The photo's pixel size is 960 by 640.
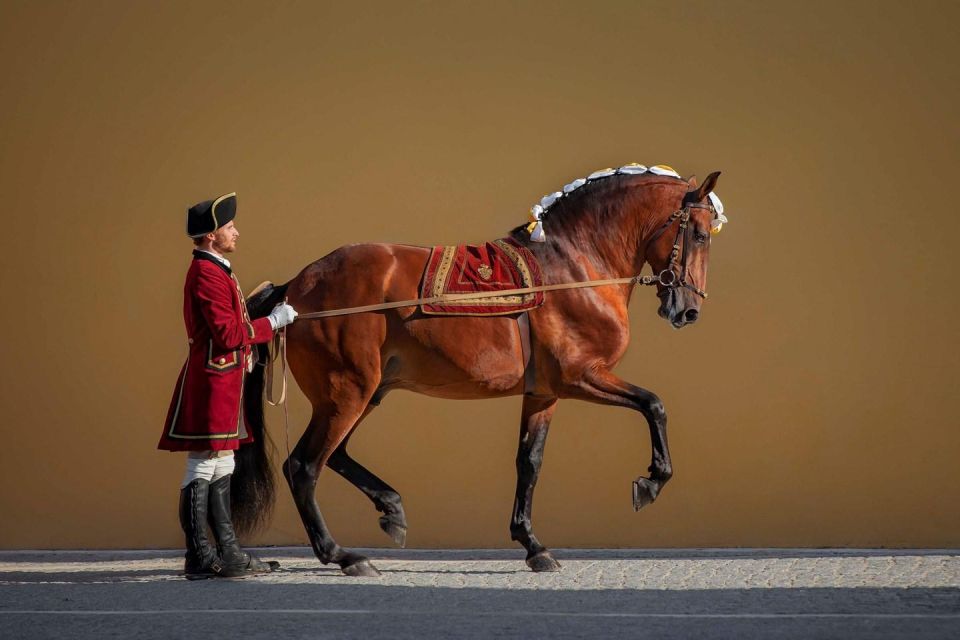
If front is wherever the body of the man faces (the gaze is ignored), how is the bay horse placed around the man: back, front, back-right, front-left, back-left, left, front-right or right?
front

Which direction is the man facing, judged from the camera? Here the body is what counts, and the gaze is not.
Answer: to the viewer's right

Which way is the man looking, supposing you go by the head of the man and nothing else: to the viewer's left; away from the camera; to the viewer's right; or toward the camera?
to the viewer's right

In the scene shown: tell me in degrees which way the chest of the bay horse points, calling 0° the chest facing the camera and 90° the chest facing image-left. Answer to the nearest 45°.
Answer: approximately 270°

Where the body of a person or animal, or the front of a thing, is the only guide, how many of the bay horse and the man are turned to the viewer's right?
2

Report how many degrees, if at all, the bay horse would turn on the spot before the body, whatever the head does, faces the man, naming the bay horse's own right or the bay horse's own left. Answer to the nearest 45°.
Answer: approximately 180°

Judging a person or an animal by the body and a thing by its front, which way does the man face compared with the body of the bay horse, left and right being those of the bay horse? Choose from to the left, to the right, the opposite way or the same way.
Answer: the same way
